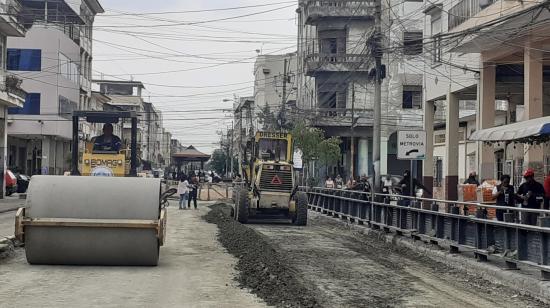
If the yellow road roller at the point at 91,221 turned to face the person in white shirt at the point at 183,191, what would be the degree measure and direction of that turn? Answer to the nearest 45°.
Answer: approximately 180°

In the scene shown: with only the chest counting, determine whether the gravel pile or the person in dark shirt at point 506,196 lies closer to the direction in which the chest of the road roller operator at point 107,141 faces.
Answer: the gravel pile

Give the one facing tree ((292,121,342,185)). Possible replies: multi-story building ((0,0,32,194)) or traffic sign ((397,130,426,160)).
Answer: the multi-story building

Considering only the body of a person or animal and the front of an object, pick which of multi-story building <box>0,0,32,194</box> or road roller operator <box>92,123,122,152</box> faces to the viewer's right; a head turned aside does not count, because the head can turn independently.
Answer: the multi-story building

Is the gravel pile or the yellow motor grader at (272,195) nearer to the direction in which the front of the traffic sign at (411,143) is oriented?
the gravel pile

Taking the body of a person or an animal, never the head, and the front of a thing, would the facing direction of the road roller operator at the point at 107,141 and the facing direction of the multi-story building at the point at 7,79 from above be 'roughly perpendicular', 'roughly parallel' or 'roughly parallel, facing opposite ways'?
roughly perpendicular
